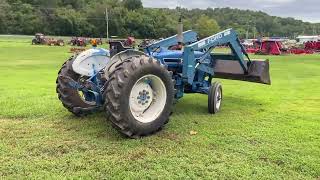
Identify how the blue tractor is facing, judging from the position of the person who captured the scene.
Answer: facing away from the viewer and to the right of the viewer
